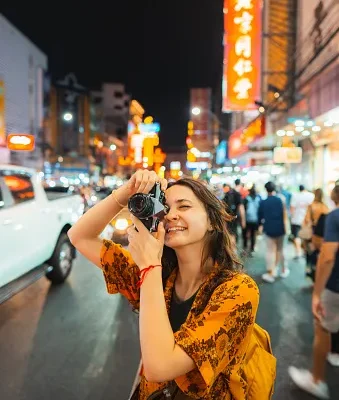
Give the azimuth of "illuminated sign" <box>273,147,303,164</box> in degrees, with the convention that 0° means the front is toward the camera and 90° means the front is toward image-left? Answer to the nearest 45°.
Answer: approximately 0°

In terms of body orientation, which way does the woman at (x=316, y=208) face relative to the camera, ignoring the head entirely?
away from the camera

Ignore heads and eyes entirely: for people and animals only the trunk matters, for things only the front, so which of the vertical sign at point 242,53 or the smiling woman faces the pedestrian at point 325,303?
the vertical sign

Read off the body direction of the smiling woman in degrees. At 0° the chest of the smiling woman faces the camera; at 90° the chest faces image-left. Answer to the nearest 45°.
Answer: approximately 45°

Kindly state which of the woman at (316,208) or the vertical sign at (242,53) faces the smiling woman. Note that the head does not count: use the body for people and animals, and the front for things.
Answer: the vertical sign

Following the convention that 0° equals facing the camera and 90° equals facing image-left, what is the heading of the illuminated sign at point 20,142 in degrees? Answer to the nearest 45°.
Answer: approximately 0°

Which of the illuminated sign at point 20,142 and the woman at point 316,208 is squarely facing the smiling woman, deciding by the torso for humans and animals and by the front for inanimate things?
the illuminated sign

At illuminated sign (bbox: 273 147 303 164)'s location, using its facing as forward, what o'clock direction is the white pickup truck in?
The white pickup truck is roughly at 1 o'clock from the illuminated sign.
